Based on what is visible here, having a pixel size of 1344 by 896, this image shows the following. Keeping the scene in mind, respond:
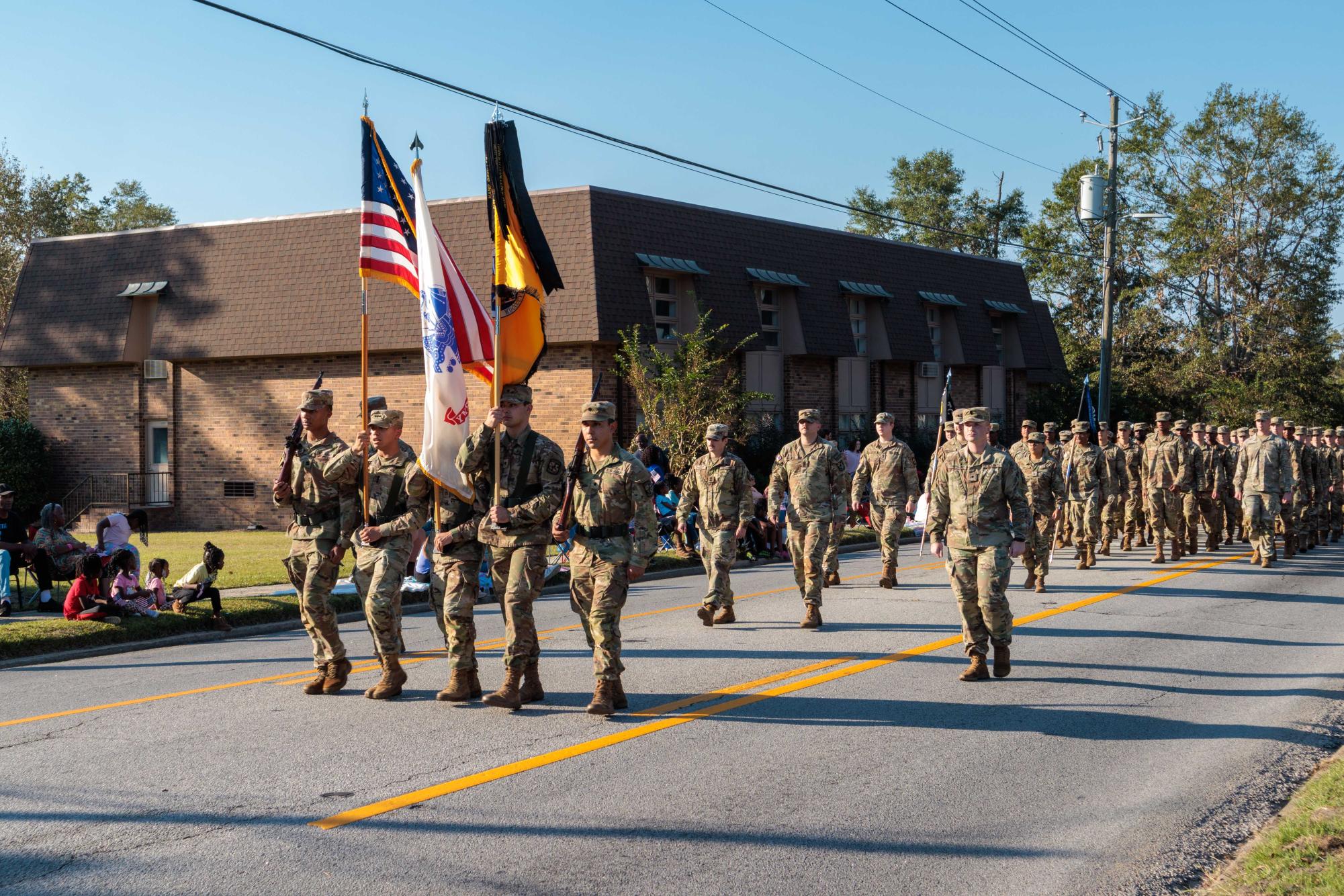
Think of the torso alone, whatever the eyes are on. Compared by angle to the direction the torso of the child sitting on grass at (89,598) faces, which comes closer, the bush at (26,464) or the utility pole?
the utility pole

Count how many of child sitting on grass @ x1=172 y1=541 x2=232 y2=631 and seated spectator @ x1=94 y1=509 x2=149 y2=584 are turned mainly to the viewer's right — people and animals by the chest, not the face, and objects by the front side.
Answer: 2

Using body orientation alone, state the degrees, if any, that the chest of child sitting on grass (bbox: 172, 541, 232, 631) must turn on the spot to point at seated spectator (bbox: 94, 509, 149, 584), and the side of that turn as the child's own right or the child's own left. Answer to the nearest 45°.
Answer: approximately 135° to the child's own left

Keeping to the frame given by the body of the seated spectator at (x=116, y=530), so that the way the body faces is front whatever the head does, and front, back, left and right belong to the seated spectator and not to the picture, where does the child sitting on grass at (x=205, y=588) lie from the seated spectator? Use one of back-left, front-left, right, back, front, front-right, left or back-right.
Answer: front-right

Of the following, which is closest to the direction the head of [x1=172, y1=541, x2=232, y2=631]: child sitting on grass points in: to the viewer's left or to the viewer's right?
to the viewer's right

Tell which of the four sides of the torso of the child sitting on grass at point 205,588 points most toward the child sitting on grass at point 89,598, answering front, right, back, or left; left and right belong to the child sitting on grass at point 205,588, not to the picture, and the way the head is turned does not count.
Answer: back

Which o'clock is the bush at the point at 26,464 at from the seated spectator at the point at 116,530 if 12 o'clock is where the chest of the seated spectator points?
The bush is roughly at 9 o'clock from the seated spectator.

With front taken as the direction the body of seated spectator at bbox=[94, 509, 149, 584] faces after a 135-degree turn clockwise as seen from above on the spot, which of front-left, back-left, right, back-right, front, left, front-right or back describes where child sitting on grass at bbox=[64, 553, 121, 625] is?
front-left

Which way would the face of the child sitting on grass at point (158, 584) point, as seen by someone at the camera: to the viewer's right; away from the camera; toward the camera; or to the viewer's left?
to the viewer's right

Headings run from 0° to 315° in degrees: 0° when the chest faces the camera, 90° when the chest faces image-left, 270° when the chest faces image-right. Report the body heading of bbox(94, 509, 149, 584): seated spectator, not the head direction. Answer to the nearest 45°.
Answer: approximately 270°

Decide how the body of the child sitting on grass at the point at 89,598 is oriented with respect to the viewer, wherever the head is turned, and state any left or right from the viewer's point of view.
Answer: facing the viewer and to the right of the viewer

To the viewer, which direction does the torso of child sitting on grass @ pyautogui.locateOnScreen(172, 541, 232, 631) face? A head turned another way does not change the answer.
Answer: to the viewer's right

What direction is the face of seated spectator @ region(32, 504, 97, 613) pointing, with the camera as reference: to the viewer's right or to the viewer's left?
to the viewer's right

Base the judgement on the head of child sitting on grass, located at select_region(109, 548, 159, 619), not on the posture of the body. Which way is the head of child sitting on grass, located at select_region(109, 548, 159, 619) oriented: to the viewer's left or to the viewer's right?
to the viewer's right
